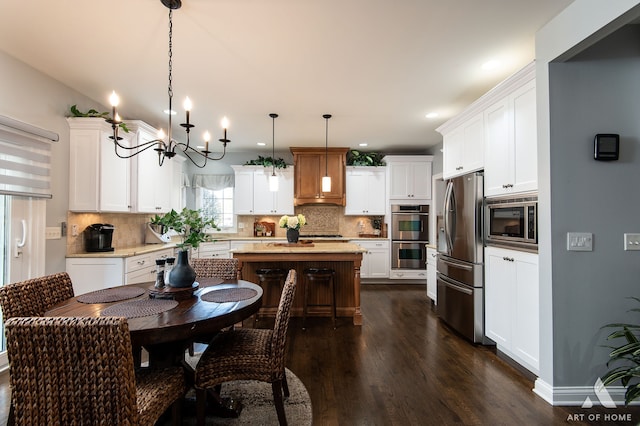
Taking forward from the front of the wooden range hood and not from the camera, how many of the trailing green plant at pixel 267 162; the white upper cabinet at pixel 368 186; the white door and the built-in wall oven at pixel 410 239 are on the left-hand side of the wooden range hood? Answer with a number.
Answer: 2

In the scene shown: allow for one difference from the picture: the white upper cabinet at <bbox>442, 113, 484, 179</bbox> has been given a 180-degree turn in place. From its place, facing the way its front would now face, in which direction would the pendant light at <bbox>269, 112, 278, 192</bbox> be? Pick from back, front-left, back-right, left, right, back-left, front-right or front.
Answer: back-left

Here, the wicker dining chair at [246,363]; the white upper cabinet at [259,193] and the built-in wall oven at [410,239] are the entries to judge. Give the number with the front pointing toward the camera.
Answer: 2

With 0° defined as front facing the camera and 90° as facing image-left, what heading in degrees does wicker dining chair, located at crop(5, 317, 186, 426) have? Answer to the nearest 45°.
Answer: approximately 225°

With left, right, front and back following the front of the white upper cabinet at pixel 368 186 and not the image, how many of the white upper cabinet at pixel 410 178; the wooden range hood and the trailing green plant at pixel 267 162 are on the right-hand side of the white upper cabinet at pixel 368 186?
2

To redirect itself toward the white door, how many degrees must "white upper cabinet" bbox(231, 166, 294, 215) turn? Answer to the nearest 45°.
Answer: approximately 45° to its right

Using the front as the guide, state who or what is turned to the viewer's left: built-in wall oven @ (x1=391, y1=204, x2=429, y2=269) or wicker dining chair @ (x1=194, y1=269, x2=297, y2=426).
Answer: the wicker dining chair

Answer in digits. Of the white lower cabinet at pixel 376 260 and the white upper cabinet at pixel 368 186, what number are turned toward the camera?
2

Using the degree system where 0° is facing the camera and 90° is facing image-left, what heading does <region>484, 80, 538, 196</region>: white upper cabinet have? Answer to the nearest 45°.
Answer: approximately 45°

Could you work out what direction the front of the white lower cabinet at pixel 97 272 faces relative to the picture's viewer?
facing the viewer and to the right of the viewer

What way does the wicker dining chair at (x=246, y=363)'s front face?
to the viewer's left
